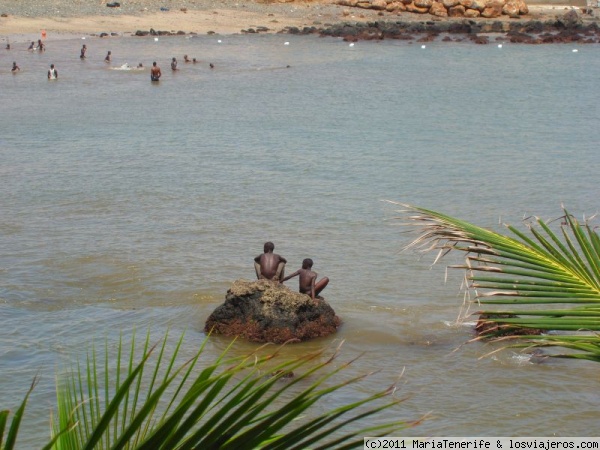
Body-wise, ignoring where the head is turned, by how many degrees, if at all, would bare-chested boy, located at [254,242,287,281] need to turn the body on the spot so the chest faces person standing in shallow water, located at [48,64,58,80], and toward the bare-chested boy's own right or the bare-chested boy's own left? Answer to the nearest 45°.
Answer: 0° — they already face them

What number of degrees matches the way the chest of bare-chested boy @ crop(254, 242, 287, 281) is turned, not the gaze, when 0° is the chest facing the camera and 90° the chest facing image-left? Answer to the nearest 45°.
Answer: approximately 180°

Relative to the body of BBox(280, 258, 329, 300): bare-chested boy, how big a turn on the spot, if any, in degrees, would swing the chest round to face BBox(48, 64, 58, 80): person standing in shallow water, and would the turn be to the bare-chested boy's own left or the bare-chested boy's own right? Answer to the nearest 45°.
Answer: approximately 45° to the bare-chested boy's own left

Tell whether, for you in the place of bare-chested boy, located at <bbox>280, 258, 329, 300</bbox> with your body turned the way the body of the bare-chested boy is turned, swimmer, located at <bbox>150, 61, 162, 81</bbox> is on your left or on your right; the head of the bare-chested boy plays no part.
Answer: on your left

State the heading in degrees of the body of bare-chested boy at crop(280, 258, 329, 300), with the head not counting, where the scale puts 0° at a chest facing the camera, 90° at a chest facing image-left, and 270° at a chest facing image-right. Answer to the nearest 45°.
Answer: approximately 225°

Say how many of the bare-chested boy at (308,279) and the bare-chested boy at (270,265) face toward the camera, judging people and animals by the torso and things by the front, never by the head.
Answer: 0
